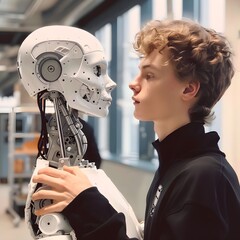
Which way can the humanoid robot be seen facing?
to the viewer's right

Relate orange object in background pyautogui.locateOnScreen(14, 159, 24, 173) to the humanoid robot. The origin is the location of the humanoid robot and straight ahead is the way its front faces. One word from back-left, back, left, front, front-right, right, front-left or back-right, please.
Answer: left

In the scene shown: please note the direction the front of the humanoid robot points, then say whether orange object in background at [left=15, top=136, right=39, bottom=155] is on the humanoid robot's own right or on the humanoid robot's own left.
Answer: on the humanoid robot's own left

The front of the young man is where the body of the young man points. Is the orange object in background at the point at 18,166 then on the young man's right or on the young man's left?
on the young man's right

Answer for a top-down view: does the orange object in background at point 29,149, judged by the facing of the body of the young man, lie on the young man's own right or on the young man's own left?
on the young man's own right

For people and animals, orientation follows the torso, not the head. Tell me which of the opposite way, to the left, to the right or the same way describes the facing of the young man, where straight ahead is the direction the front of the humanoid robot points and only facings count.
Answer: the opposite way

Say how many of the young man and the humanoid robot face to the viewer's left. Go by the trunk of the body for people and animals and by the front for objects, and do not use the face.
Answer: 1

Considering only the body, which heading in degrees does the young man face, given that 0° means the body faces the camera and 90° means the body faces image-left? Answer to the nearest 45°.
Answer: approximately 90°

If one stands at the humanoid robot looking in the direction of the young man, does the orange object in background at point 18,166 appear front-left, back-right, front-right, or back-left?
back-left

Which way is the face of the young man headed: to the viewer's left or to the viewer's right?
to the viewer's left
